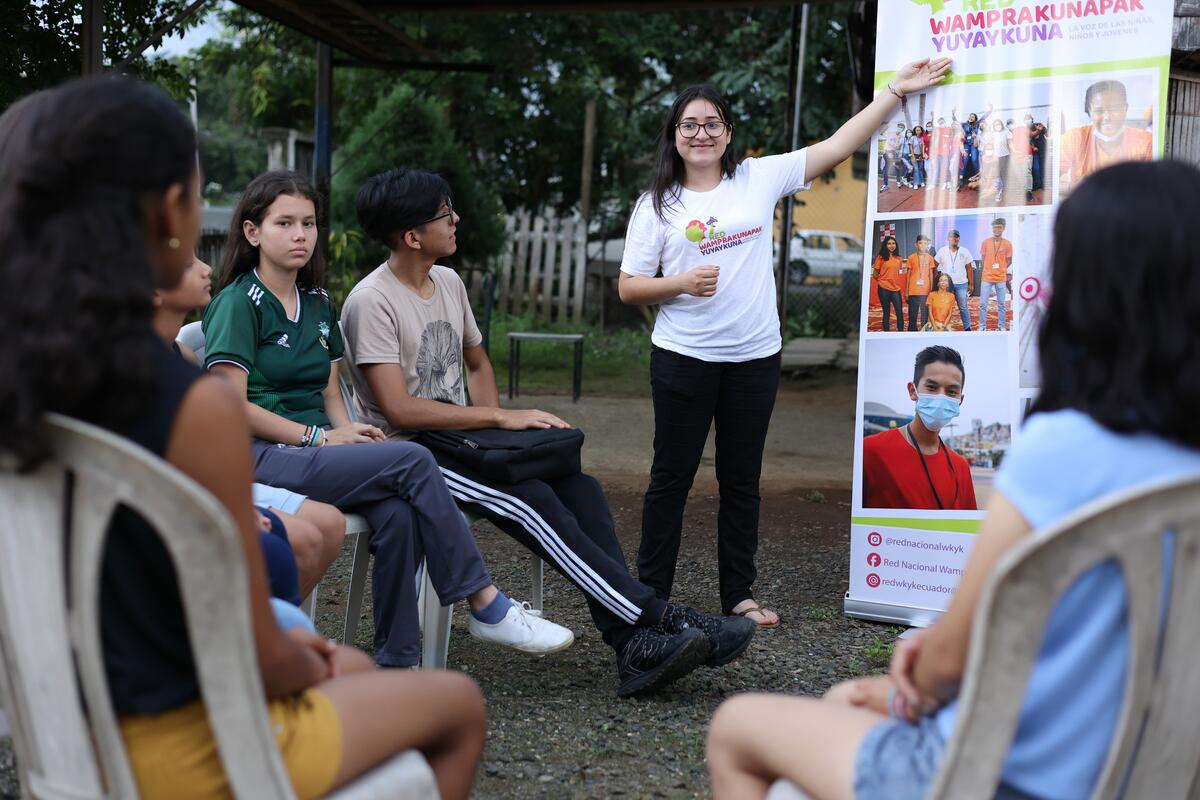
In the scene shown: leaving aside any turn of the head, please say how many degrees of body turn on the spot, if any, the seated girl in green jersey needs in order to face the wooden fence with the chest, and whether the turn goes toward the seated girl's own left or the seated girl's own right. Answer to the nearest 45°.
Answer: approximately 135° to the seated girl's own left

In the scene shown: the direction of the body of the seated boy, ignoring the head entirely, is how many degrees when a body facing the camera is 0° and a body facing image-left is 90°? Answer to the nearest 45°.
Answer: approximately 315°

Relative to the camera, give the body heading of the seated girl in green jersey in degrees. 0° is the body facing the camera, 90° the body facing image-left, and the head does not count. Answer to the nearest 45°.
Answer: approximately 315°

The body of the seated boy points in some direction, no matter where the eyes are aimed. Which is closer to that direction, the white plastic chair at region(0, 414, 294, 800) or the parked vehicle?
the white plastic chair

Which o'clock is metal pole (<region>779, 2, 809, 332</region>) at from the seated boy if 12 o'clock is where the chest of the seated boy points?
The metal pole is roughly at 8 o'clock from the seated boy.

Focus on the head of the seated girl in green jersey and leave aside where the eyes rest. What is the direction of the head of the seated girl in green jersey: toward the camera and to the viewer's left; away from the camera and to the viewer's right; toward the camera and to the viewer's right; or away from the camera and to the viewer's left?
toward the camera and to the viewer's right

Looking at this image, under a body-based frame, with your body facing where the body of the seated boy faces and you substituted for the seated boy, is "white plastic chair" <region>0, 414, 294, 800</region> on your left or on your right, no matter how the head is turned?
on your right

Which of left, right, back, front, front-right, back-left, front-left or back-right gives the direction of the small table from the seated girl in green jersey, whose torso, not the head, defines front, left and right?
back-left

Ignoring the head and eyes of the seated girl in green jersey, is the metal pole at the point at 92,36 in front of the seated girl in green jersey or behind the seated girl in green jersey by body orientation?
behind

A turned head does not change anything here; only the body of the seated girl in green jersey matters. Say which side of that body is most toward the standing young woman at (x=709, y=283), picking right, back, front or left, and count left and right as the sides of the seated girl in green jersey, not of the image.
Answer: left
